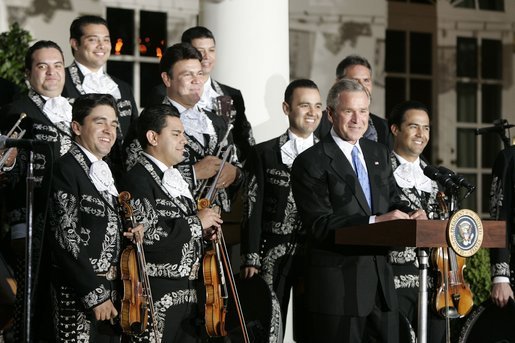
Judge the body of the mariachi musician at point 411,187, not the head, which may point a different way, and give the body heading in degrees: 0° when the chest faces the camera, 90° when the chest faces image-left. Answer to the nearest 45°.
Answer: approximately 315°

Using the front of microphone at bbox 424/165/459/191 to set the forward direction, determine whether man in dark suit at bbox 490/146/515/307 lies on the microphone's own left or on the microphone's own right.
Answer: on the microphone's own right

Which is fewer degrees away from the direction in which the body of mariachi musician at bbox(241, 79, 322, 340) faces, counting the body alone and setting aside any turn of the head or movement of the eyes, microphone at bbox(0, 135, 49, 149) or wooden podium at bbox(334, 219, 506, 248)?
the wooden podium

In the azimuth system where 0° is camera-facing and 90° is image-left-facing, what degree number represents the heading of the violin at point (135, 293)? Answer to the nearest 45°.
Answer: approximately 315°

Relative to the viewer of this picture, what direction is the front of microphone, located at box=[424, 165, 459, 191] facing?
facing to the left of the viewer

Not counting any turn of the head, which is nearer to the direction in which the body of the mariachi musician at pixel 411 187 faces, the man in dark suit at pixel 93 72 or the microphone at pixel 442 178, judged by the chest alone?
the microphone

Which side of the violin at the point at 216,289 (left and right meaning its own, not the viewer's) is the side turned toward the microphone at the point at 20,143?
right

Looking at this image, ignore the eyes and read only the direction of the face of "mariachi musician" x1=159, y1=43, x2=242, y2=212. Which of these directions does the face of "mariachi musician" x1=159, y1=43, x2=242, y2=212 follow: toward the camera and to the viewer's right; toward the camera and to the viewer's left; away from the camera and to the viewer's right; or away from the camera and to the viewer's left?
toward the camera and to the viewer's right
